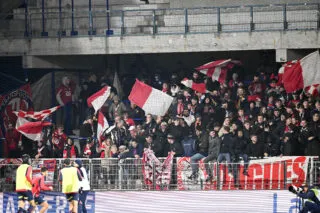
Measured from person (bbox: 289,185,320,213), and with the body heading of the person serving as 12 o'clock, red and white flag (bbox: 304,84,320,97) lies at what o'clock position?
The red and white flag is roughly at 3 o'clock from the person.

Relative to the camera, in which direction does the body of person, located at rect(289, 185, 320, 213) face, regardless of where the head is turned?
to the viewer's left

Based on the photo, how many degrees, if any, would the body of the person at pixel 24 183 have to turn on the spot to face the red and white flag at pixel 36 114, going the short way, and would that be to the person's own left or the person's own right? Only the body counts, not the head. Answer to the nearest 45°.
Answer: approximately 45° to the person's own left

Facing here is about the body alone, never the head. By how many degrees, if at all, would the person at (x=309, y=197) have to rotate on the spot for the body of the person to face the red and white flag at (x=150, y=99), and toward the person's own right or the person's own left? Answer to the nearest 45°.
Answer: approximately 45° to the person's own right

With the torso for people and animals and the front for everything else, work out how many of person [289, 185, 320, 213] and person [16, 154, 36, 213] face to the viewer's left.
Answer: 1
